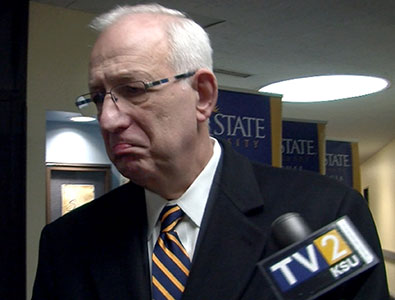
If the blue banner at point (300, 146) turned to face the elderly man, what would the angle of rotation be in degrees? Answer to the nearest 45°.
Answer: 0° — it already faces them

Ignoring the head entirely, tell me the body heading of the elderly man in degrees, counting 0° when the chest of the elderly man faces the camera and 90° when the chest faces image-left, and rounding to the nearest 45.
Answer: approximately 45°

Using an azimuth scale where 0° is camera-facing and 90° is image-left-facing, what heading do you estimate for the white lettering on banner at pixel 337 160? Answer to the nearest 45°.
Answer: approximately 0°

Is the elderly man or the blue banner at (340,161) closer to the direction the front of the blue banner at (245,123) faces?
the elderly man

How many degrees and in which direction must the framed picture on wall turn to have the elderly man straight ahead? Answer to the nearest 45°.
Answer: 0° — it already faces them

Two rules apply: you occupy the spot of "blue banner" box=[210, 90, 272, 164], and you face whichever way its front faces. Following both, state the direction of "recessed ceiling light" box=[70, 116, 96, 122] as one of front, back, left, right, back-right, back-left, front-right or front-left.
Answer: right

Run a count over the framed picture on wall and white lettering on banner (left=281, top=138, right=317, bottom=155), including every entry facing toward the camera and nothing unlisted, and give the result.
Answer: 2

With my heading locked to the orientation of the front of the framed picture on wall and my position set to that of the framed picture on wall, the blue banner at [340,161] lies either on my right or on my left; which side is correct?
on my left
